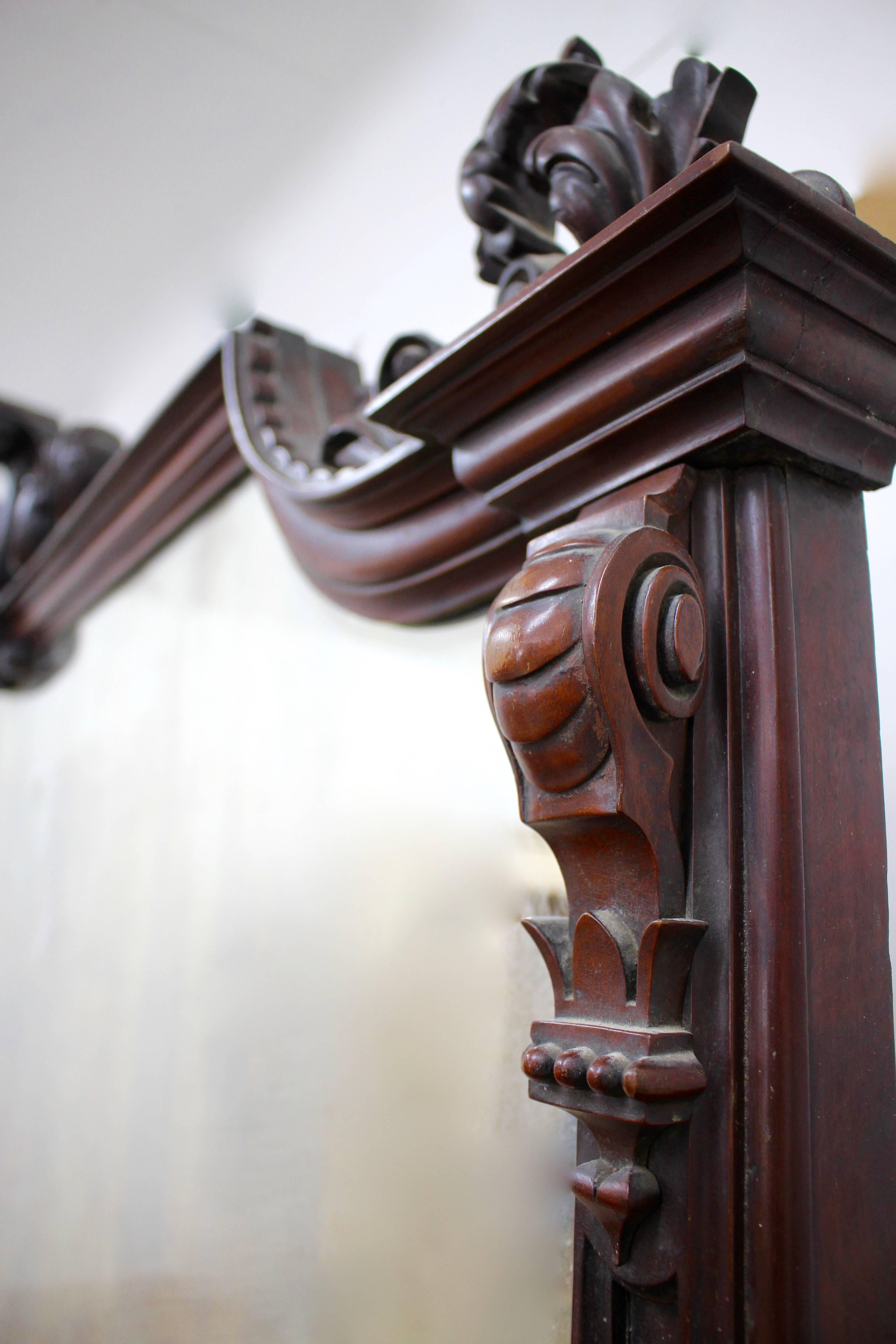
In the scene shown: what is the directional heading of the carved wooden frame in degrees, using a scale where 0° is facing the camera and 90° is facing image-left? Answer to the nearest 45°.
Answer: approximately 45°
